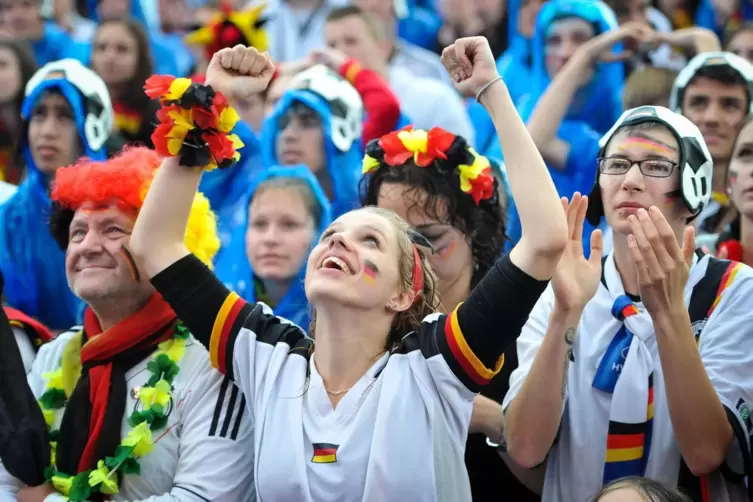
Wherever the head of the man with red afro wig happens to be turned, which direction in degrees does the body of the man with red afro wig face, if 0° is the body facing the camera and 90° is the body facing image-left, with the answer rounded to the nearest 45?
approximately 45°

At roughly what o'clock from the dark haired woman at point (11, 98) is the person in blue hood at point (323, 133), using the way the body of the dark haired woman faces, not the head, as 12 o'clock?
The person in blue hood is roughly at 9 o'clock from the dark haired woman.

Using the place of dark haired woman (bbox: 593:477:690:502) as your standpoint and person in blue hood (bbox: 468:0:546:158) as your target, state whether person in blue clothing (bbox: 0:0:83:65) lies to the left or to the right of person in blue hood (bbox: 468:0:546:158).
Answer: left

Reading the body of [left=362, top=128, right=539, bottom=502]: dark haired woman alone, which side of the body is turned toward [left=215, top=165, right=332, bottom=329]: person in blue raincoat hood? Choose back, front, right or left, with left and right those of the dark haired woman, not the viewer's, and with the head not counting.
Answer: right

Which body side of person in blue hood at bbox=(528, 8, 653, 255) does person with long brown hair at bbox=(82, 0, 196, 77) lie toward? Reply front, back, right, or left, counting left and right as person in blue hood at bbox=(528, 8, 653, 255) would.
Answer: right

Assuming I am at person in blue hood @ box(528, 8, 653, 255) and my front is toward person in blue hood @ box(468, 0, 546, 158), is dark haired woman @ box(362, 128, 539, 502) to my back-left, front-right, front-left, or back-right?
back-left

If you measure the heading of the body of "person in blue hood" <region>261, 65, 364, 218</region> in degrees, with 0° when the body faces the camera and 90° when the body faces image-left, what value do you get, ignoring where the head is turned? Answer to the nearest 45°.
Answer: approximately 45°

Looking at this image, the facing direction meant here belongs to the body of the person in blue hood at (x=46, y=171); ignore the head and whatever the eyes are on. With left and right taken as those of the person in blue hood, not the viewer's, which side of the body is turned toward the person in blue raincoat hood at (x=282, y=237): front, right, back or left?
left

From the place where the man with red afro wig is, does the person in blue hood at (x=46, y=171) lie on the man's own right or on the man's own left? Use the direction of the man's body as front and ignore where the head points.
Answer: on the man's own right
